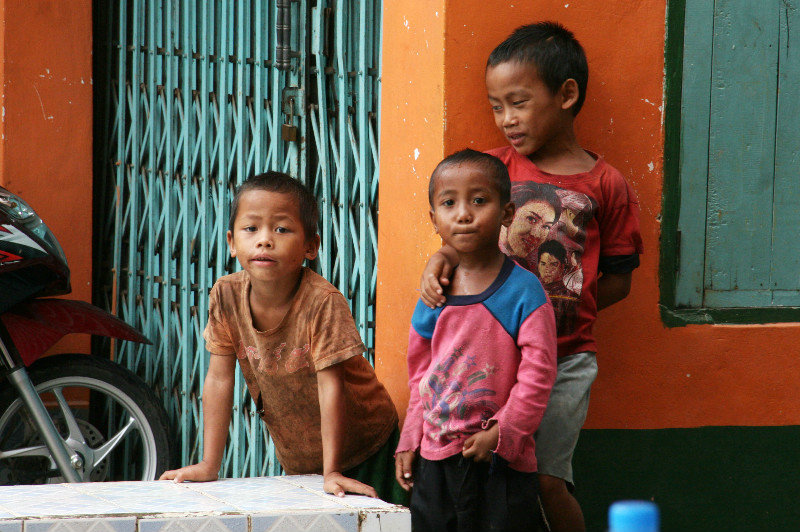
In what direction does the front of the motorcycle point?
to the viewer's right

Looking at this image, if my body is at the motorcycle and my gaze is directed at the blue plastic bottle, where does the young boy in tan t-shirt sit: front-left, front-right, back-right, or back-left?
front-left

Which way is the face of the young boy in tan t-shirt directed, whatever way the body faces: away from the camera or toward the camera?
toward the camera

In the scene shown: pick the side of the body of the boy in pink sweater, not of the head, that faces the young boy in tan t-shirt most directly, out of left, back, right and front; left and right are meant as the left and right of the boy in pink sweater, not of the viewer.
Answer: right

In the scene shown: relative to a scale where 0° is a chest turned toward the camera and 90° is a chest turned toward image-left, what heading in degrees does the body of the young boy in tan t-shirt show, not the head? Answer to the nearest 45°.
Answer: approximately 45°

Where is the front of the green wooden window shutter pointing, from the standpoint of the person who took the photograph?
facing the viewer

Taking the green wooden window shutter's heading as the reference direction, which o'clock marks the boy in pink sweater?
The boy in pink sweater is roughly at 1 o'clock from the green wooden window shutter.

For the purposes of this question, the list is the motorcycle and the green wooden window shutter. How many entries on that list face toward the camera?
1

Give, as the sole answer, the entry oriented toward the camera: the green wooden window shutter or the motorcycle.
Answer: the green wooden window shutter

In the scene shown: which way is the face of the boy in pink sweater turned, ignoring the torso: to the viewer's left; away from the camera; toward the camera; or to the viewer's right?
toward the camera

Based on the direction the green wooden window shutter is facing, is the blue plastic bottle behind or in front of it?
in front

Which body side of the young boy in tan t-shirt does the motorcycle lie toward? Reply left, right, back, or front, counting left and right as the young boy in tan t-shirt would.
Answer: right

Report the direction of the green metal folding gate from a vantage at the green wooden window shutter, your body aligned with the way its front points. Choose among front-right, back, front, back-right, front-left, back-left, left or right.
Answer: right

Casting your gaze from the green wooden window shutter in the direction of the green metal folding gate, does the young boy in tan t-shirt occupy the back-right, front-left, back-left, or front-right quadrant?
front-left
